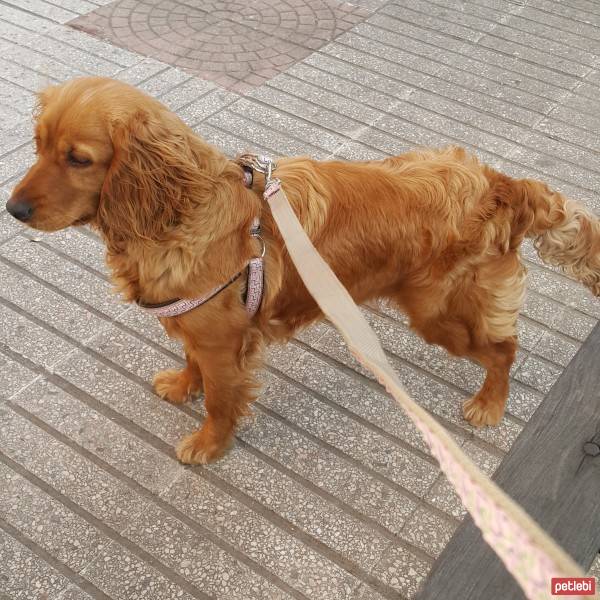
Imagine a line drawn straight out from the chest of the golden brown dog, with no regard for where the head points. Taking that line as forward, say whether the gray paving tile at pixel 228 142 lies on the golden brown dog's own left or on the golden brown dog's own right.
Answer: on the golden brown dog's own right

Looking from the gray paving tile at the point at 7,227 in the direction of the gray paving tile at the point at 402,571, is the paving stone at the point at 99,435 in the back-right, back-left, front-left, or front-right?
front-right

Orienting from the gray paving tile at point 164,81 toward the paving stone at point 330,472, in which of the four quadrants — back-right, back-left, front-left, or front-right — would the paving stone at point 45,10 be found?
back-right

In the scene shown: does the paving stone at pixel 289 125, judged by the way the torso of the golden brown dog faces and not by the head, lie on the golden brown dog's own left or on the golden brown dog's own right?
on the golden brown dog's own right

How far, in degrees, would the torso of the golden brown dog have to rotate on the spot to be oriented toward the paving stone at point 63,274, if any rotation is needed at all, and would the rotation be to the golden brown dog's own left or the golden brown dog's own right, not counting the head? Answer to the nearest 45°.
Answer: approximately 45° to the golden brown dog's own right

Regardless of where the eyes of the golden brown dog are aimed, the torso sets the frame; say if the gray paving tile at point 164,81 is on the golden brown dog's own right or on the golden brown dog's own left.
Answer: on the golden brown dog's own right

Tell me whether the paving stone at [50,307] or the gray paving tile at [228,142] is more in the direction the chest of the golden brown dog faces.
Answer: the paving stone

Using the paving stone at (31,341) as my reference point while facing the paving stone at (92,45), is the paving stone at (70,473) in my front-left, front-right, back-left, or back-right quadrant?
back-right

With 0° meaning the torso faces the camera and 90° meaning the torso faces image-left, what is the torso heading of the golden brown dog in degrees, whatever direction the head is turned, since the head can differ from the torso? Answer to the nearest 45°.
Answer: approximately 90°

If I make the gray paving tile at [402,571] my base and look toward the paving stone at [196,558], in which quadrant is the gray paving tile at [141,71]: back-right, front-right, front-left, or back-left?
front-right
